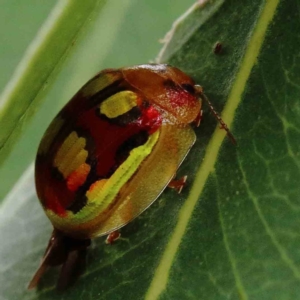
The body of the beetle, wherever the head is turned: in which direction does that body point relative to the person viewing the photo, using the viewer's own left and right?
facing away from the viewer and to the right of the viewer
